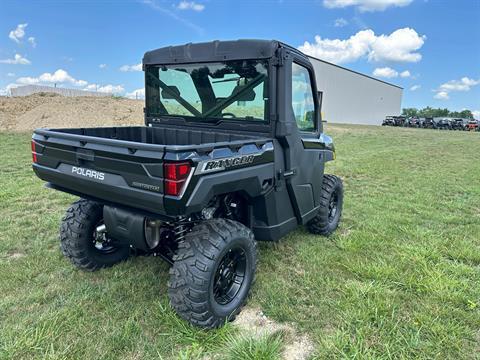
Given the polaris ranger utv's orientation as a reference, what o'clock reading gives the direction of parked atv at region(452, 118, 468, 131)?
The parked atv is roughly at 12 o'clock from the polaris ranger utv.

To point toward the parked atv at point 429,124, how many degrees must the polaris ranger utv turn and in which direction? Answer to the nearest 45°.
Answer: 0° — it already faces it

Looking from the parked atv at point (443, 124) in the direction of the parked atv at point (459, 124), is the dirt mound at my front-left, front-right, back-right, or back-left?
back-right

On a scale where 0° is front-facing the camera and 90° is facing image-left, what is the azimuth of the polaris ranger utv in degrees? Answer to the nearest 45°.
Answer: approximately 225°

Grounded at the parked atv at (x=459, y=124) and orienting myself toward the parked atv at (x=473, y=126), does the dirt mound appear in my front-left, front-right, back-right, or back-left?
back-right

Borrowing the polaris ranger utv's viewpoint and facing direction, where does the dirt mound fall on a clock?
The dirt mound is roughly at 10 o'clock from the polaris ranger utv.

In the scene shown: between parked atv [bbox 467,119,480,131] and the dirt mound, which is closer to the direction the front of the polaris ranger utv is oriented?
the parked atv

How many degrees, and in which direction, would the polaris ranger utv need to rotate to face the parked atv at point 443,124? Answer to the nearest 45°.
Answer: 0° — it already faces it
